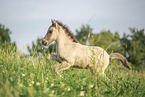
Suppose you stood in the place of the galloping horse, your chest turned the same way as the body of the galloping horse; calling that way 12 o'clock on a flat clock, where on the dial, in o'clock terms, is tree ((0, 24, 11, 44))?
The tree is roughly at 2 o'clock from the galloping horse.

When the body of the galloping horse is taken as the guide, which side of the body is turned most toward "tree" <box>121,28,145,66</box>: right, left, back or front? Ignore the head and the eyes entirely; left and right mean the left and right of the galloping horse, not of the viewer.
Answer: right

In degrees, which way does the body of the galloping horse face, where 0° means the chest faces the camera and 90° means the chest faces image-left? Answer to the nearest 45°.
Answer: approximately 90°
